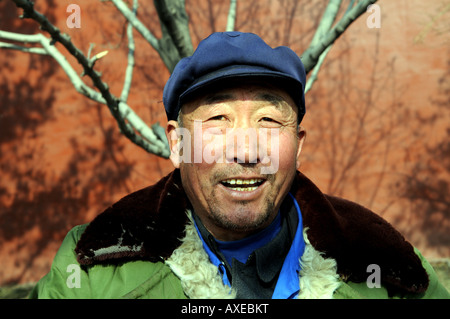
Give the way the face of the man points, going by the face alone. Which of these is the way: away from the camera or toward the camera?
toward the camera

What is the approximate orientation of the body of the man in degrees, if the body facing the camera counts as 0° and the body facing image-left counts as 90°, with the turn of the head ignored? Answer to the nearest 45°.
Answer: approximately 0°
